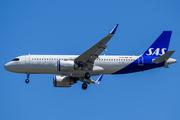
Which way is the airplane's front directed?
to the viewer's left
